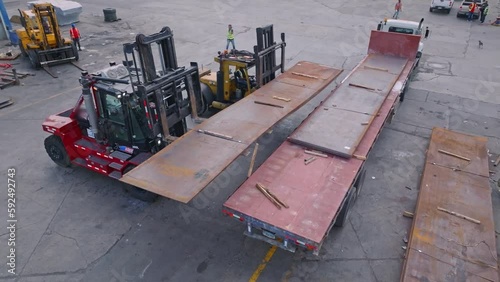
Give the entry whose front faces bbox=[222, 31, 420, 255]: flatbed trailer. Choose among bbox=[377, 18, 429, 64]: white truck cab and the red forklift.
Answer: the red forklift

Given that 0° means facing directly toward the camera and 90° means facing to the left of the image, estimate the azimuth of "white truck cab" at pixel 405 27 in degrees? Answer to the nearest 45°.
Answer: approximately 180°

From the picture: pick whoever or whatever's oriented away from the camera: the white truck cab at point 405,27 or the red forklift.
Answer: the white truck cab

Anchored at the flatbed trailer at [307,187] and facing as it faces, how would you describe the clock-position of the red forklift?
The red forklift is roughly at 8 o'clock from the flatbed trailer.

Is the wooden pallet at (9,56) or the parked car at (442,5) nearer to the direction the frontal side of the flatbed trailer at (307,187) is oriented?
the parked car

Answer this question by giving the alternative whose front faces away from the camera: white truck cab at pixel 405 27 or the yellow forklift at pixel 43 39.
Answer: the white truck cab

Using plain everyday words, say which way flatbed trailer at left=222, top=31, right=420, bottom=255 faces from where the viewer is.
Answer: facing away from the viewer and to the right of the viewer

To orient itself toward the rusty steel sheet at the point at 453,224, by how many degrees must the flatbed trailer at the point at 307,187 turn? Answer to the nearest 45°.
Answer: approximately 45° to its right

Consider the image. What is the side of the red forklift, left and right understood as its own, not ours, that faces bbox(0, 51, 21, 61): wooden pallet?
back

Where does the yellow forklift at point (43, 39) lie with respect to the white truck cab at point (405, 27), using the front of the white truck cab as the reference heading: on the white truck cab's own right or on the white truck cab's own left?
on the white truck cab's own left

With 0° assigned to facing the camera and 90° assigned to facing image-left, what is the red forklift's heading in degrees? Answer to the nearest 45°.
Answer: approximately 315°

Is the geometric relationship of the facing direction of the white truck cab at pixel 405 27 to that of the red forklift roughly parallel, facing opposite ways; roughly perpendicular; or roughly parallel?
roughly perpendicular

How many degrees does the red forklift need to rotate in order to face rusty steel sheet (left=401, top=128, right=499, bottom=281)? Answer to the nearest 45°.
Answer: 0° — it already faces it

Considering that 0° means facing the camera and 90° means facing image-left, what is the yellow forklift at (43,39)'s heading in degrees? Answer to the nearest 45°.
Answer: approximately 315°
